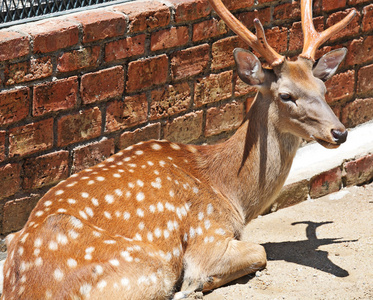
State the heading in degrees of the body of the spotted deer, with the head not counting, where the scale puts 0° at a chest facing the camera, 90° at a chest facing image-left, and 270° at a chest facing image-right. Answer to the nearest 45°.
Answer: approximately 270°

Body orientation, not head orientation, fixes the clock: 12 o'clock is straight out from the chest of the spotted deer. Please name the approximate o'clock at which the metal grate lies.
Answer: The metal grate is roughly at 7 o'clock from the spotted deer.
